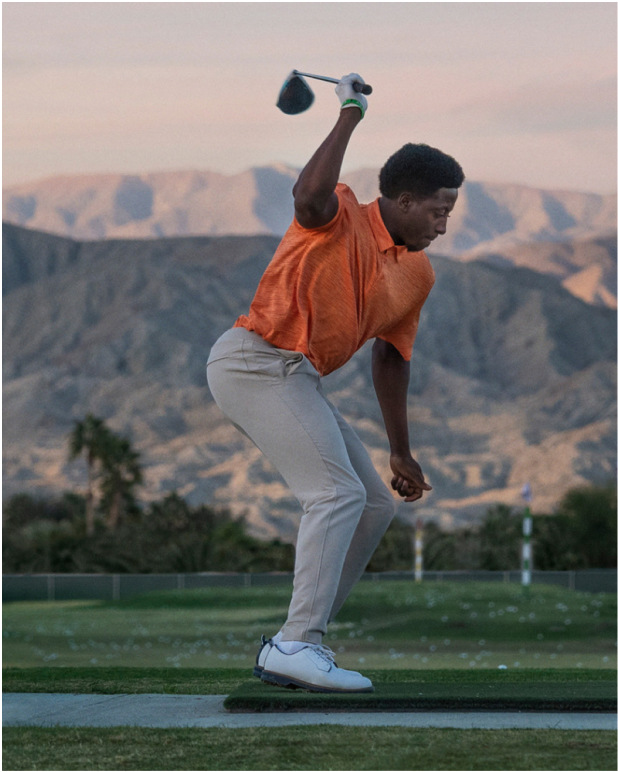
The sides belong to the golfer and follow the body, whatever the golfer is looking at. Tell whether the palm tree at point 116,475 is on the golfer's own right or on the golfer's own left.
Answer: on the golfer's own left

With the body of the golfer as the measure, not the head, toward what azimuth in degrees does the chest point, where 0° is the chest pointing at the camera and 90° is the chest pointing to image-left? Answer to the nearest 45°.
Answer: approximately 270°

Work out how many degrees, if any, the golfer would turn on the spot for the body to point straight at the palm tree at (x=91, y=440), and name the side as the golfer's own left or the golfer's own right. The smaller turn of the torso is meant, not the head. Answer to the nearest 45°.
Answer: approximately 90° to the golfer's own left
